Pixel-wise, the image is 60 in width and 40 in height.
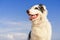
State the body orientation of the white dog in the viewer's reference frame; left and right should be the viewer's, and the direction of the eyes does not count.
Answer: facing the viewer and to the left of the viewer
